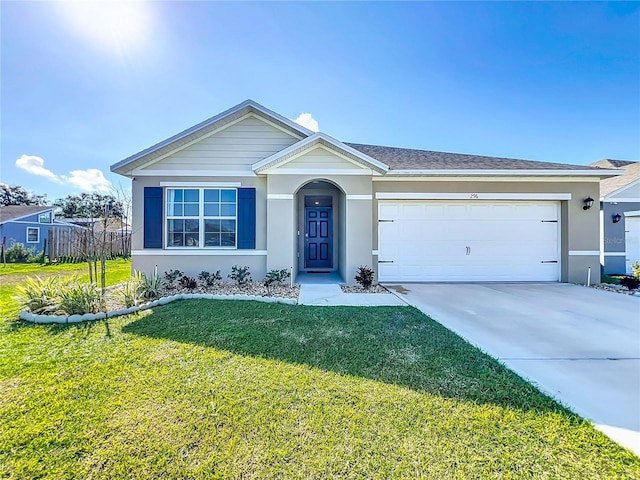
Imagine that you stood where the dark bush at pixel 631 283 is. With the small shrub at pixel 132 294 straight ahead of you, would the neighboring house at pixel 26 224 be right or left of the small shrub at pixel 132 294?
right

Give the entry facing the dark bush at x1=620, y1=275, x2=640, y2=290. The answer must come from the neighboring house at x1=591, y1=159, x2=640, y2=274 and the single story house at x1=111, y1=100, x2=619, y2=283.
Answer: the neighboring house

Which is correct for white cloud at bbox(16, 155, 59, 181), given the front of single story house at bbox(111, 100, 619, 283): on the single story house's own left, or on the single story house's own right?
on the single story house's own right

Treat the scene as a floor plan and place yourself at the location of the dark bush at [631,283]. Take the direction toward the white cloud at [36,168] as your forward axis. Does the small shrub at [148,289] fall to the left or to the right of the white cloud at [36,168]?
left

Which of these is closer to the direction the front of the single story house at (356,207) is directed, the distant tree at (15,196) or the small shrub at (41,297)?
the small shrub

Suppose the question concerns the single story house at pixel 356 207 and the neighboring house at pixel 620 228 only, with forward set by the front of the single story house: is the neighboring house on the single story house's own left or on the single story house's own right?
on the single story house's own left

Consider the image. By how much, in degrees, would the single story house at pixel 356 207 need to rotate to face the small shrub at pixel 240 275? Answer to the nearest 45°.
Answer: approximately 90° to its right

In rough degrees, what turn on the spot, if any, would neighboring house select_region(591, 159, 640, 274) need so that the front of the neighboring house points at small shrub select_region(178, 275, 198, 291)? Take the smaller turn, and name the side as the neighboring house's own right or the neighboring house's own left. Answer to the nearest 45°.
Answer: approximately 45° to the neighboring house's own right

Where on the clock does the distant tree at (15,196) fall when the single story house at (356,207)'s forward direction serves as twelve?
The distant tree is roughly at 4 o'clock from the single story house.

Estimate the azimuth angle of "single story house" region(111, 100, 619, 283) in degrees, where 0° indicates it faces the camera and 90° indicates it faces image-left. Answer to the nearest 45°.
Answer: approximately 0°

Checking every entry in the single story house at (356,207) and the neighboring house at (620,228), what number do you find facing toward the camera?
2

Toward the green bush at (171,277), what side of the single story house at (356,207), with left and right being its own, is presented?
right
